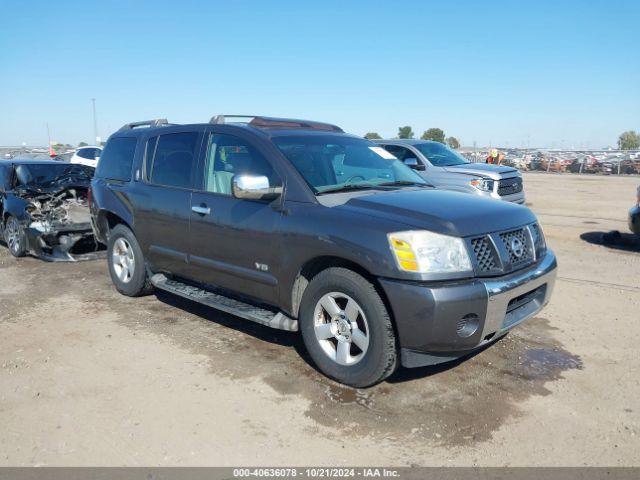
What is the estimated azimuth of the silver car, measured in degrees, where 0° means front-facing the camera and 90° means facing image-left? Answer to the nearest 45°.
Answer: approximately 315°

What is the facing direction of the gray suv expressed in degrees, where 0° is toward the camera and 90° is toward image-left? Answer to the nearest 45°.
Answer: approximately 315°

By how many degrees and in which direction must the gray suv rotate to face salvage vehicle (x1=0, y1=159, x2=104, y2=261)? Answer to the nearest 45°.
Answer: approximately 180°

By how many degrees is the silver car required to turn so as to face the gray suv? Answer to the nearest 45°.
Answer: approximately 45° to its right

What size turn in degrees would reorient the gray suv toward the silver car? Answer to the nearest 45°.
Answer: approximately 135° to its left

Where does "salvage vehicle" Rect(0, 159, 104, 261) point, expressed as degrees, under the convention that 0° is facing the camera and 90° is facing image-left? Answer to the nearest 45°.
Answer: approximately 315°
